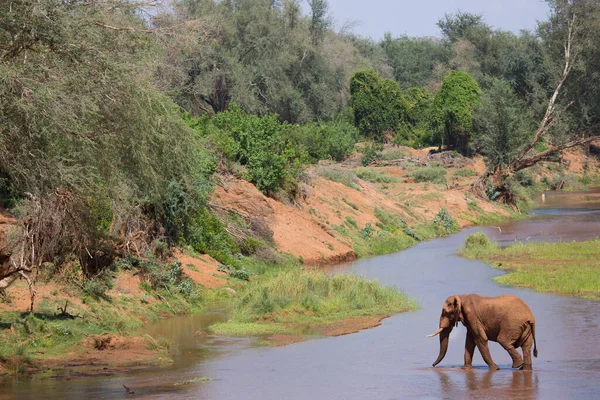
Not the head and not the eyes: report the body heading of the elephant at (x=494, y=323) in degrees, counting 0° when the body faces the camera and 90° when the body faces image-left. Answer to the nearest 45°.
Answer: approximately 90°

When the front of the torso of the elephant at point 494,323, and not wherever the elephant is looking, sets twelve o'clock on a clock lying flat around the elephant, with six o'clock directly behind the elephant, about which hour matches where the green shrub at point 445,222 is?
The green shrub is roughly at 3 o'clock from the elephant.

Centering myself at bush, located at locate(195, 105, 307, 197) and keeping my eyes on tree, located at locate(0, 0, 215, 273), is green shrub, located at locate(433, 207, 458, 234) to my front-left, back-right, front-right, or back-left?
back-left

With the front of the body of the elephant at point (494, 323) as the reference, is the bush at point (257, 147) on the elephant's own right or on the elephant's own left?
on the elephant's own right

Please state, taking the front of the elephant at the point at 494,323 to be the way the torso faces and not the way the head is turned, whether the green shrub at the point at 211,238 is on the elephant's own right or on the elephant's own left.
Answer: on the elephant's own right

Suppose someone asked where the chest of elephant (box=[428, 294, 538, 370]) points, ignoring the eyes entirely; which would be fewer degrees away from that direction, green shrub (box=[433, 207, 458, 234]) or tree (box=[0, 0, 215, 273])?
the tree

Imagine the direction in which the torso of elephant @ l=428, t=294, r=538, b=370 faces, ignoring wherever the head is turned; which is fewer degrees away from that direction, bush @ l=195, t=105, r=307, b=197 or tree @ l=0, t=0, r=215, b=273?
the tree
